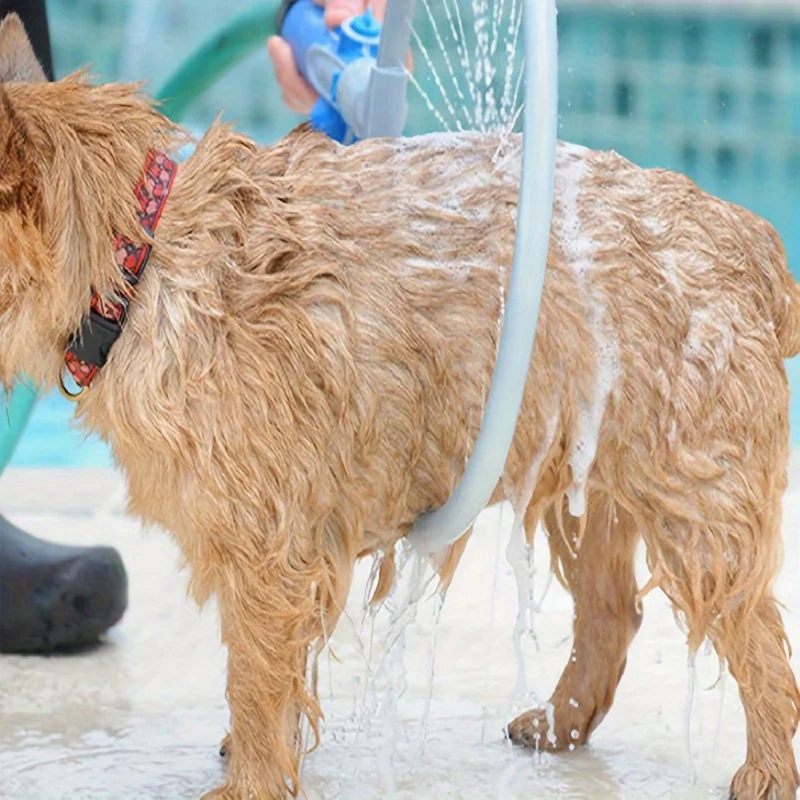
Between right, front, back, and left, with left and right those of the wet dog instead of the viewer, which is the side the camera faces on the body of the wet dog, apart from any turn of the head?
left
